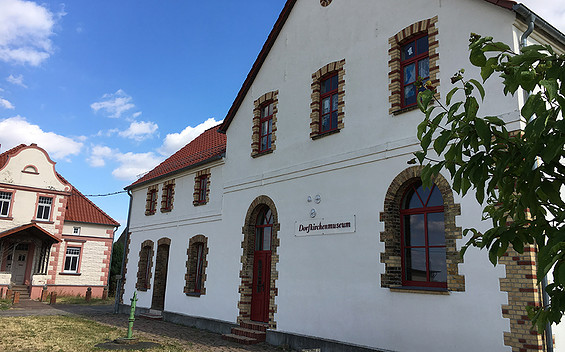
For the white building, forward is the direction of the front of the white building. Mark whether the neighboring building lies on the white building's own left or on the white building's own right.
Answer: on the white building's own right

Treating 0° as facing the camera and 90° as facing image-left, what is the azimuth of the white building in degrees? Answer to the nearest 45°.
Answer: approximately 45°

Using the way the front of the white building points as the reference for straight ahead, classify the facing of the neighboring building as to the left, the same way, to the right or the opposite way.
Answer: to the left

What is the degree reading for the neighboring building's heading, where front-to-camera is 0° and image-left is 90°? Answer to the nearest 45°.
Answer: approximately 0°
